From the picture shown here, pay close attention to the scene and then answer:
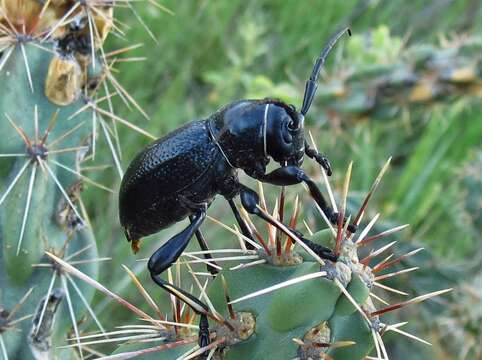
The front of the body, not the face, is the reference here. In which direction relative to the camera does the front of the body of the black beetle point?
to the viewer's right
